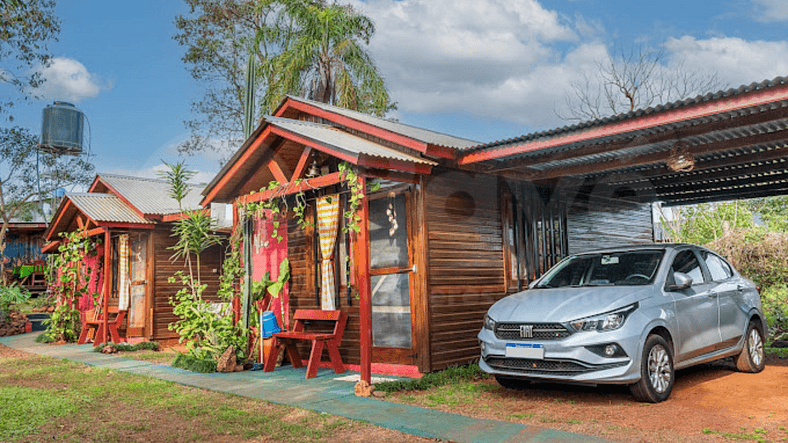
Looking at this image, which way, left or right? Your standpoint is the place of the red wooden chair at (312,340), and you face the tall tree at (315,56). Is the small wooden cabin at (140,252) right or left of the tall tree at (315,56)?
left

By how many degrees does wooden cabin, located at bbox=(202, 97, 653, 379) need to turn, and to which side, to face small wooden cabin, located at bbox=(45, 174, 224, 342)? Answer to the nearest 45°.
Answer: approximately 90° to its right

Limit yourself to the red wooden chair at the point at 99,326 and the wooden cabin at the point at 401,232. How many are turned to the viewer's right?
0

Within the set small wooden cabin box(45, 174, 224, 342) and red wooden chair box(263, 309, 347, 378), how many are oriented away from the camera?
0

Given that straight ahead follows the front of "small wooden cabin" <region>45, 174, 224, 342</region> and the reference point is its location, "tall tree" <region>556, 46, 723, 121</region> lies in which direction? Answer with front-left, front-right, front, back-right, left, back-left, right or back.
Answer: back-left

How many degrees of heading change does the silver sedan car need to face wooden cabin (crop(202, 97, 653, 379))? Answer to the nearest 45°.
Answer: approximately 90° to its right

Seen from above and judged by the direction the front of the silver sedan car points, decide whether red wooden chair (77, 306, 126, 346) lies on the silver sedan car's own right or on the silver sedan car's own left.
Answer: on the silver sedan car's own right

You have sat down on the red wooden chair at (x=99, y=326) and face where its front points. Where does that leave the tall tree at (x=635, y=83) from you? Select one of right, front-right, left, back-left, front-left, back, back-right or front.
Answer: back-left

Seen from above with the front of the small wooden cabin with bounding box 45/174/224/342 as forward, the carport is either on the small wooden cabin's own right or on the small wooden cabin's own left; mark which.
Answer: on the small wooden cabin's own left

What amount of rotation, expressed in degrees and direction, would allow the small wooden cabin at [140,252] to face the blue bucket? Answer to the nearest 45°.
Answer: approximately 45° to its left

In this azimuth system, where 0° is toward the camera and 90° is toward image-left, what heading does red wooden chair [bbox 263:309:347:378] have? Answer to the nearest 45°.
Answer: approximately 45°

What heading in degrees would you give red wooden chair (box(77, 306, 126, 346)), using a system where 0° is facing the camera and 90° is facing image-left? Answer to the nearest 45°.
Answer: approximately 45°
